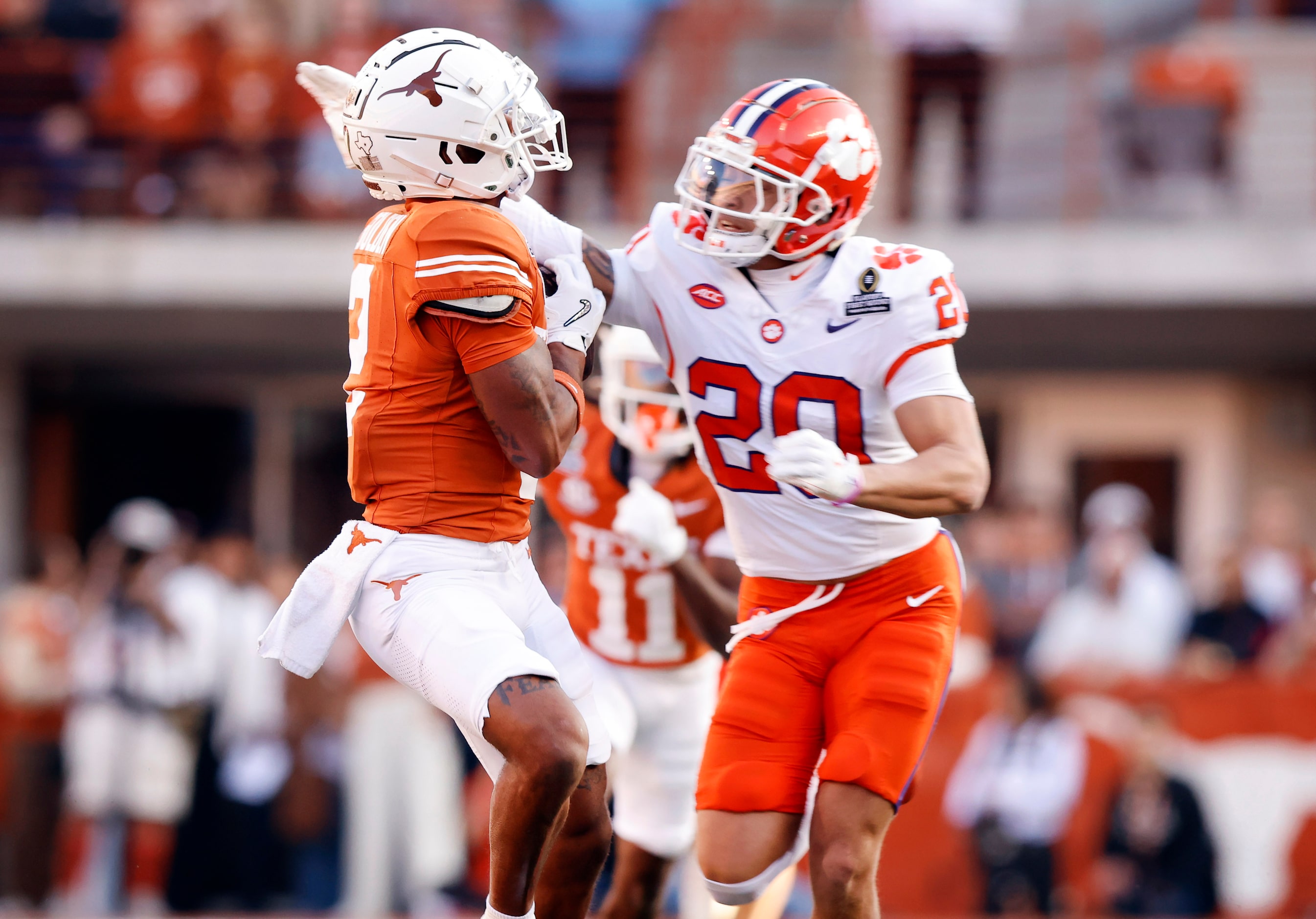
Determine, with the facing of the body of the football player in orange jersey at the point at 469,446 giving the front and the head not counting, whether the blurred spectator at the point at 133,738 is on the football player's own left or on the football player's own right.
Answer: on the football player's own left

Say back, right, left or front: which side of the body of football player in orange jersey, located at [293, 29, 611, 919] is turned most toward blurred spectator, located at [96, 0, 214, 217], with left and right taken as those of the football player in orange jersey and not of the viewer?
left

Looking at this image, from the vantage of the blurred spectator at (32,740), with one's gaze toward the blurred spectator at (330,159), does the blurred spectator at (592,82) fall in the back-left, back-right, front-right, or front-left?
front-right

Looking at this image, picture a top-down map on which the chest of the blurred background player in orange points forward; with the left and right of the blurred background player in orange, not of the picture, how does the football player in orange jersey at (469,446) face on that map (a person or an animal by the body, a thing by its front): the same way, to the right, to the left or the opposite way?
to the left

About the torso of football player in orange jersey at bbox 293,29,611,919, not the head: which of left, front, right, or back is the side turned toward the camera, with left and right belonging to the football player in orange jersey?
right

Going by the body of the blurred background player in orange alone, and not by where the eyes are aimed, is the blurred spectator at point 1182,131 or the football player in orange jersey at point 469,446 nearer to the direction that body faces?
the football player in orange jersey

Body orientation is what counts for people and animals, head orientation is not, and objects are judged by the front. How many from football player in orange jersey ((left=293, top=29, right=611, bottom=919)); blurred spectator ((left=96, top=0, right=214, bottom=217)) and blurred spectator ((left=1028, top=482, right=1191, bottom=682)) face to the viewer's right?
1

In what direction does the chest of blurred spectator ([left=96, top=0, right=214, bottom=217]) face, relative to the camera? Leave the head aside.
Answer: toward the camera

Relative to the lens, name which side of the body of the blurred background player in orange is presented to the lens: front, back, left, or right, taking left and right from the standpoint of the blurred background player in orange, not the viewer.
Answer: front

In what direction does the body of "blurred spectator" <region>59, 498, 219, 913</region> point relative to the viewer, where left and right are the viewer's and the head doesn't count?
facing the viewer

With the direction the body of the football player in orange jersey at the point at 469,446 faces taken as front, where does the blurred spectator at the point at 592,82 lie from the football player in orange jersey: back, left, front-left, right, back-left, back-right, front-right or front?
left

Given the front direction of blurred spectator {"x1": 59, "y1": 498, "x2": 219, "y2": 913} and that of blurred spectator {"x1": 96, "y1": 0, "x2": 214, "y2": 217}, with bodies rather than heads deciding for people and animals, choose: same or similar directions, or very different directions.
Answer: same or similar directions

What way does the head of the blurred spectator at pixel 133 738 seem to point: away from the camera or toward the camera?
toward the camera

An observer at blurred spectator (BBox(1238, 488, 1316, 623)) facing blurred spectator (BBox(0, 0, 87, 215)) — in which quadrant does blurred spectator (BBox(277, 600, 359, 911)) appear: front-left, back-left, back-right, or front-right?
front-left

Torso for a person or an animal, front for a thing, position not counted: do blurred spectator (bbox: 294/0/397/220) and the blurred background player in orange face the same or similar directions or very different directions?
same or similar directions
